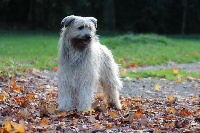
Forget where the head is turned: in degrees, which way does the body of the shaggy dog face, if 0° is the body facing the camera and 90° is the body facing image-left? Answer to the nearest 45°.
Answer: approximately 45°

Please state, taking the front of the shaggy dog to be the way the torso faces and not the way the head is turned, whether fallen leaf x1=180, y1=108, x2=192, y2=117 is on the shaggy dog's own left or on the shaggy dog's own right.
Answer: on the shaggy dog's own left

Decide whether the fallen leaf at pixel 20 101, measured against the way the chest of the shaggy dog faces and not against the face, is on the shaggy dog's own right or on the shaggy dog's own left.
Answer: on the shaggy dog's own right

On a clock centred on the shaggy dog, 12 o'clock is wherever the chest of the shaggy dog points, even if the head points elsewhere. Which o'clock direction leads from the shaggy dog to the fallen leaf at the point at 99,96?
The fallen leaf is roughly at 5 o'clock from the shaggy dog.
